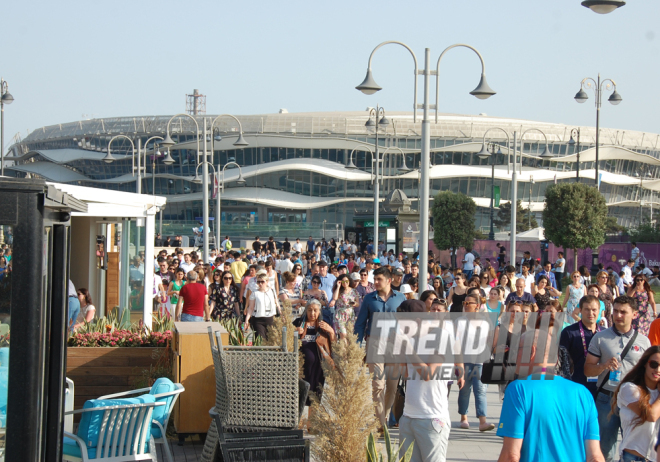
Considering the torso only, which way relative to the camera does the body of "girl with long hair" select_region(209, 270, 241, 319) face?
toward the camera

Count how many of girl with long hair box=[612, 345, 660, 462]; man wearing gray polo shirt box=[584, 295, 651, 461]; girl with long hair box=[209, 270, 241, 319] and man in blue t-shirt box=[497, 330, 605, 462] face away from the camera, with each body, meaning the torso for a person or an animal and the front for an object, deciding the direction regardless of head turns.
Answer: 1

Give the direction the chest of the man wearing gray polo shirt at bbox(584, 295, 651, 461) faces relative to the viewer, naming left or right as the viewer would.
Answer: facing the viewer

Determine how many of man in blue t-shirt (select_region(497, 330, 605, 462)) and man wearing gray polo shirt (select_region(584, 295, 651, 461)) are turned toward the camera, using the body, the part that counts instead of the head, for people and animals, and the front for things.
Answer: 1

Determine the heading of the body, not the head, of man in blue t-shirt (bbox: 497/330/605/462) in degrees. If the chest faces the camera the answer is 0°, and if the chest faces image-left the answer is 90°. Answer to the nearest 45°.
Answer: approximately 180°

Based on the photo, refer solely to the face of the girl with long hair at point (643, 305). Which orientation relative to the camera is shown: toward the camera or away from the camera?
toward the camera

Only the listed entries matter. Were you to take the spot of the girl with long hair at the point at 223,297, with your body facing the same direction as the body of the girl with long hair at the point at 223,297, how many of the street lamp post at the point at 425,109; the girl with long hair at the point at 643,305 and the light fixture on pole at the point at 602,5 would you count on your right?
0

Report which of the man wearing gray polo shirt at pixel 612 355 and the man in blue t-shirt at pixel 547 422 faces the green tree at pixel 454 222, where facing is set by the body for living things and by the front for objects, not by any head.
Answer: the man in blue t-shirt

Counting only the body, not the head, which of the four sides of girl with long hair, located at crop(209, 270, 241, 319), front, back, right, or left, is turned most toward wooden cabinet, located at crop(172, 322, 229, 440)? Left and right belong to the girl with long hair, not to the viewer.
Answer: front

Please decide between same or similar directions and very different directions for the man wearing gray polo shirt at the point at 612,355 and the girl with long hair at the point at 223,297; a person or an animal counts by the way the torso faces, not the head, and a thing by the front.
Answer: same or similar directions

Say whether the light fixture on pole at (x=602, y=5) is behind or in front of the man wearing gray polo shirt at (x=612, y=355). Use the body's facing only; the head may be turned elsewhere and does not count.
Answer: behind
